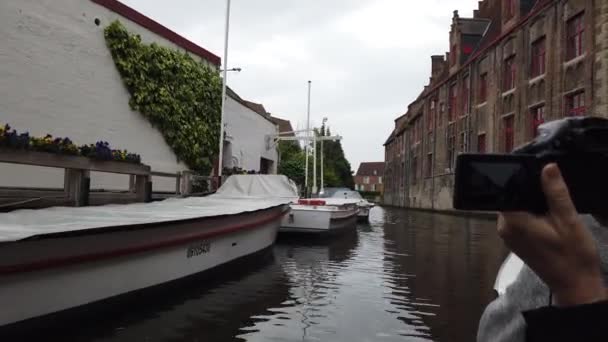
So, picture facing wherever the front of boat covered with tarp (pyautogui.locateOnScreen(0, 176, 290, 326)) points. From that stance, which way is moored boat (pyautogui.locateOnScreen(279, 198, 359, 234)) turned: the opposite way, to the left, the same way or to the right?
the same way

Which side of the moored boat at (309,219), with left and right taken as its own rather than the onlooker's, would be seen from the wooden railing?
back

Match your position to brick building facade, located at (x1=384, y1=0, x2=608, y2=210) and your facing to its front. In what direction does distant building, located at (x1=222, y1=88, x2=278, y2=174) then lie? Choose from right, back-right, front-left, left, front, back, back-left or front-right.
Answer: front

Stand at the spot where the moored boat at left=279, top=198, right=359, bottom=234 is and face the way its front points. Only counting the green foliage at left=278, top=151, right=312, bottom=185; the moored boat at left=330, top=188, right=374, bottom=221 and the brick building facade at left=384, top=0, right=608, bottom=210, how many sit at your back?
0

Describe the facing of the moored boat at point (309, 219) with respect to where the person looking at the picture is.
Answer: facing away from the viewer and to the right of the viewer

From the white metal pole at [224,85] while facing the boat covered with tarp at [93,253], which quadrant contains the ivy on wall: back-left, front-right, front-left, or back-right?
front-right

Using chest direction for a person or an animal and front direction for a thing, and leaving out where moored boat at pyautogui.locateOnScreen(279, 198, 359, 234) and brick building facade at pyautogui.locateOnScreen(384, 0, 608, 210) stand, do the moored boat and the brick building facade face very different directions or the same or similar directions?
very different directions

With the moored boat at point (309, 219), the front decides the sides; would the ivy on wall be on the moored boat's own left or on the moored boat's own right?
on the moored boat's own left

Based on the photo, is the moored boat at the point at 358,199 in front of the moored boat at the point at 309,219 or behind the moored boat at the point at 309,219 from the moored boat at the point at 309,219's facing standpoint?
in front

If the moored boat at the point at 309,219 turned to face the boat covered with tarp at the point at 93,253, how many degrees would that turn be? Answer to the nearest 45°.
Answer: approximately 135° to its right

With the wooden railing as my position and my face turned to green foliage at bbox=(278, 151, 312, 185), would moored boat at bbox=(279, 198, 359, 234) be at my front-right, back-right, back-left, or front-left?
front-right

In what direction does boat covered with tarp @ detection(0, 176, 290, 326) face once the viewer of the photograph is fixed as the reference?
facing away from the viewer and to the right of the viewer

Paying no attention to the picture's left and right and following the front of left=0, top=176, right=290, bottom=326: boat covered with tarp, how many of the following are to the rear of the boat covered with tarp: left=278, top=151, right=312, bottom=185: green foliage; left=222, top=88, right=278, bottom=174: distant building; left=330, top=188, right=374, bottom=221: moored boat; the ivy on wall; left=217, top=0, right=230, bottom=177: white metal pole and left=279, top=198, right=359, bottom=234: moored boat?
0

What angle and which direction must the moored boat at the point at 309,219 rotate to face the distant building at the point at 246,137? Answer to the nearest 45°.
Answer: approximately 45° to its left

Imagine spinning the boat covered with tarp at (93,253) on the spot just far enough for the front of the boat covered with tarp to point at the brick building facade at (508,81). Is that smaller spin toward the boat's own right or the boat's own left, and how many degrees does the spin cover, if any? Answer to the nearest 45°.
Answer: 0° — it already faces it

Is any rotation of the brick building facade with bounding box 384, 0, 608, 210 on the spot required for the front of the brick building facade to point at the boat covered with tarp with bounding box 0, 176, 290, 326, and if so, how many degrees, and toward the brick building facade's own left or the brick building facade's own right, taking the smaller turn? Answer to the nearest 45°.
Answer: approximately 45° to the brick building facade's own left

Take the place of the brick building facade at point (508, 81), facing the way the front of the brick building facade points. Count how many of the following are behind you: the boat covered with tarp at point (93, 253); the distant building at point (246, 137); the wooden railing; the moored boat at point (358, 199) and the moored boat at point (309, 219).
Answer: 0
